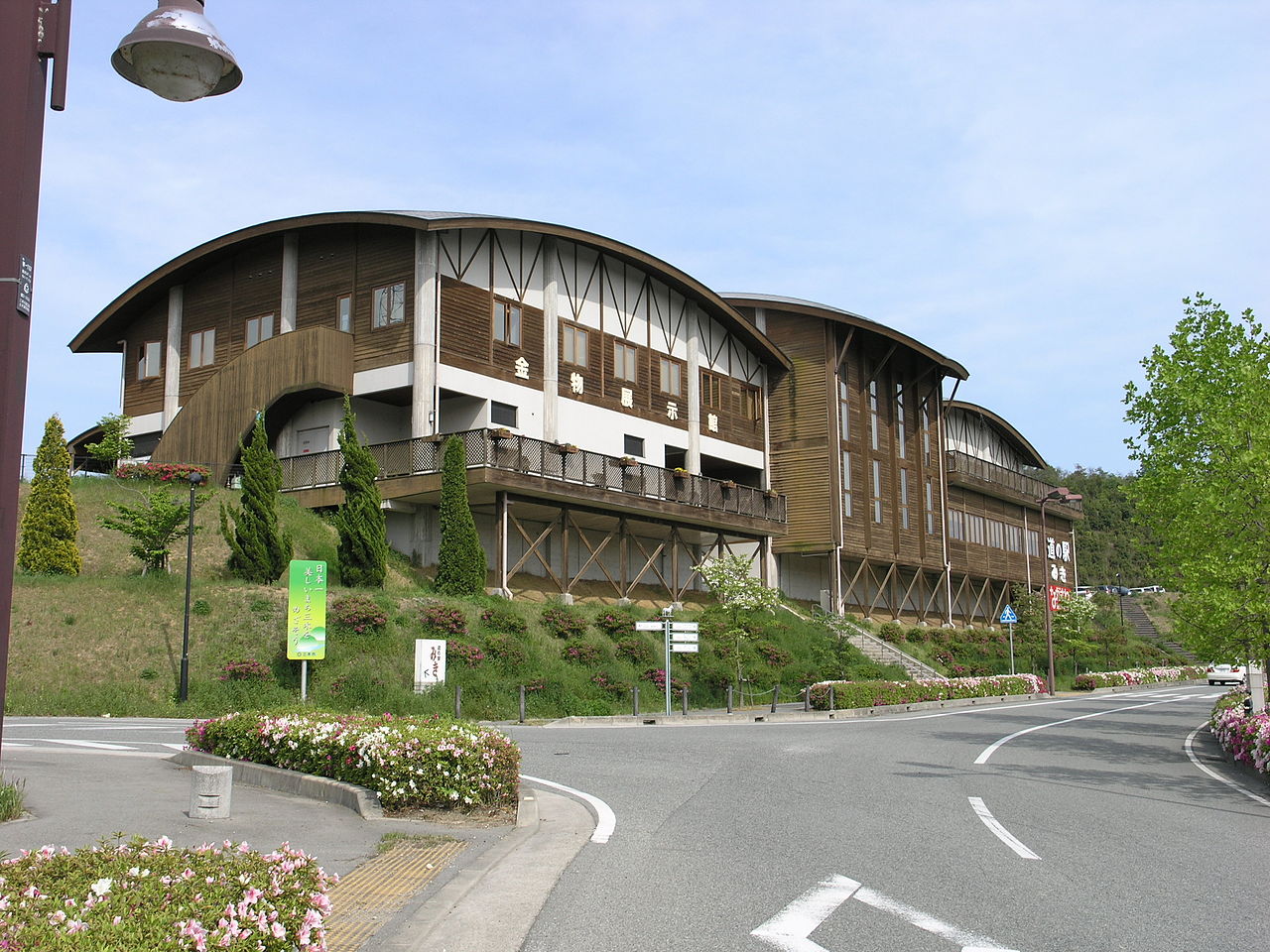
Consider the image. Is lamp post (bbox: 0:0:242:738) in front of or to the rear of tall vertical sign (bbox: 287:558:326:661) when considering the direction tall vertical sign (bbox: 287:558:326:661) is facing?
in front

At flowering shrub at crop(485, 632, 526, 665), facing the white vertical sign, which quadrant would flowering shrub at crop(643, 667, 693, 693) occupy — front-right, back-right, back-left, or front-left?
back-left

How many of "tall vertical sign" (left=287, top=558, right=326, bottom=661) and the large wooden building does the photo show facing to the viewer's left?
0

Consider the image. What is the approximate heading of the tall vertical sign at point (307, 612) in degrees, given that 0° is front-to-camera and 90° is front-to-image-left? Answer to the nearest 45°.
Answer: approximately 0°

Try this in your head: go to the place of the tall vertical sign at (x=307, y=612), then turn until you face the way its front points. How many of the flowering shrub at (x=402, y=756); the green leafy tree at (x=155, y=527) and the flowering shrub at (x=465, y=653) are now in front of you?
1

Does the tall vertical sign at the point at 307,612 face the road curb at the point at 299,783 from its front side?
yes

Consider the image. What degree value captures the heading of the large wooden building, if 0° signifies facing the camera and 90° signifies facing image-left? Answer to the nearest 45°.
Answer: approximately 315°
